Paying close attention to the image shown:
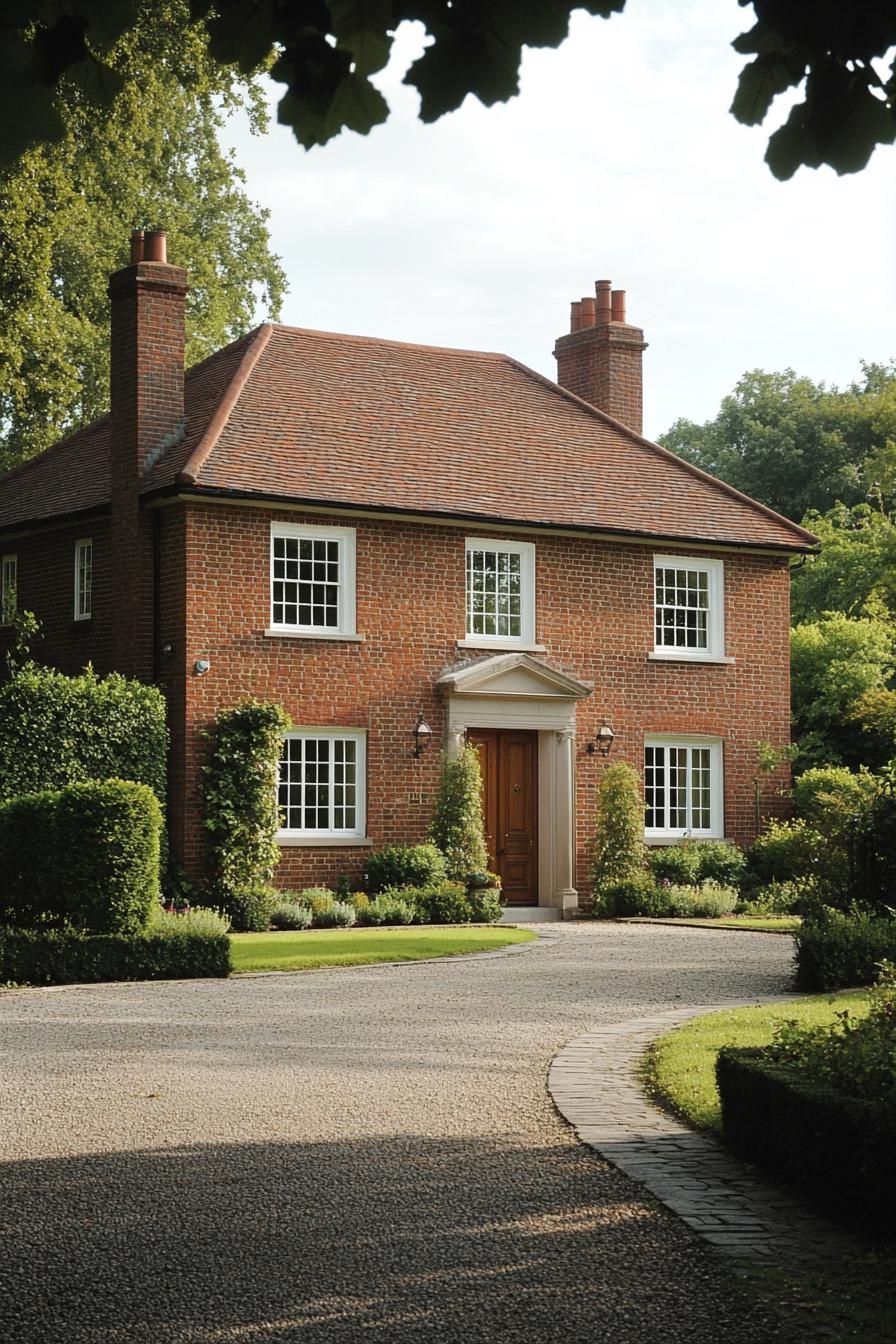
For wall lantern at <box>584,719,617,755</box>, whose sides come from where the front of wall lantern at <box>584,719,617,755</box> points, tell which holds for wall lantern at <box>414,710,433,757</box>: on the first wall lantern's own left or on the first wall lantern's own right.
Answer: on the first wall lantern's own right

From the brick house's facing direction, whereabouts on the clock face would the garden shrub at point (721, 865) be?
The garden shrub is roughly at 10 o'clock from the brick house.

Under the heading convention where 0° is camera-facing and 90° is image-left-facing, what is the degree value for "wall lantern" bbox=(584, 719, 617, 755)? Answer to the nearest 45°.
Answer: approximately 315°

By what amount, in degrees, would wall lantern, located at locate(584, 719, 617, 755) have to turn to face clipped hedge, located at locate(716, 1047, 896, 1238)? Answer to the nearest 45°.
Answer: approximately 45° to its right

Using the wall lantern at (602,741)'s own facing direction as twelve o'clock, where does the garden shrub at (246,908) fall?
The garden shrub is roughly at 3 o'clock from the wall lantern.

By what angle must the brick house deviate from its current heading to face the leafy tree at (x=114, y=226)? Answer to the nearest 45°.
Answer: approximately 180°

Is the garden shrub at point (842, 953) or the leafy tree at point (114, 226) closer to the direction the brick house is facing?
the garden shrub

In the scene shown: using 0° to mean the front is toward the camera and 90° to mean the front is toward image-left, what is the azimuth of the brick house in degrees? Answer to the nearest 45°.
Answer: approximately 315°

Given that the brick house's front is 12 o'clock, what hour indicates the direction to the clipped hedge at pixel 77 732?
The clipped hedge is roughly at 3 o'clock from the brick house.

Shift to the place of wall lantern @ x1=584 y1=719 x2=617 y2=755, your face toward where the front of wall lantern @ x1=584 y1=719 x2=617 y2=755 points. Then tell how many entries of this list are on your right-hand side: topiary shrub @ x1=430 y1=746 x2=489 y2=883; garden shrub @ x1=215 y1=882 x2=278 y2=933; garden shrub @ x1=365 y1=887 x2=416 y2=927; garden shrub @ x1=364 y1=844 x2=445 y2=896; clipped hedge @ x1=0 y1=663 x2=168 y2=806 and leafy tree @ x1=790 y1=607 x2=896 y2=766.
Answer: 5

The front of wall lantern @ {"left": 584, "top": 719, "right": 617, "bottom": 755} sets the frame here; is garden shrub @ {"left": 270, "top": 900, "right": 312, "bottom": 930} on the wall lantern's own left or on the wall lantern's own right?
on the wall lantern's own right
